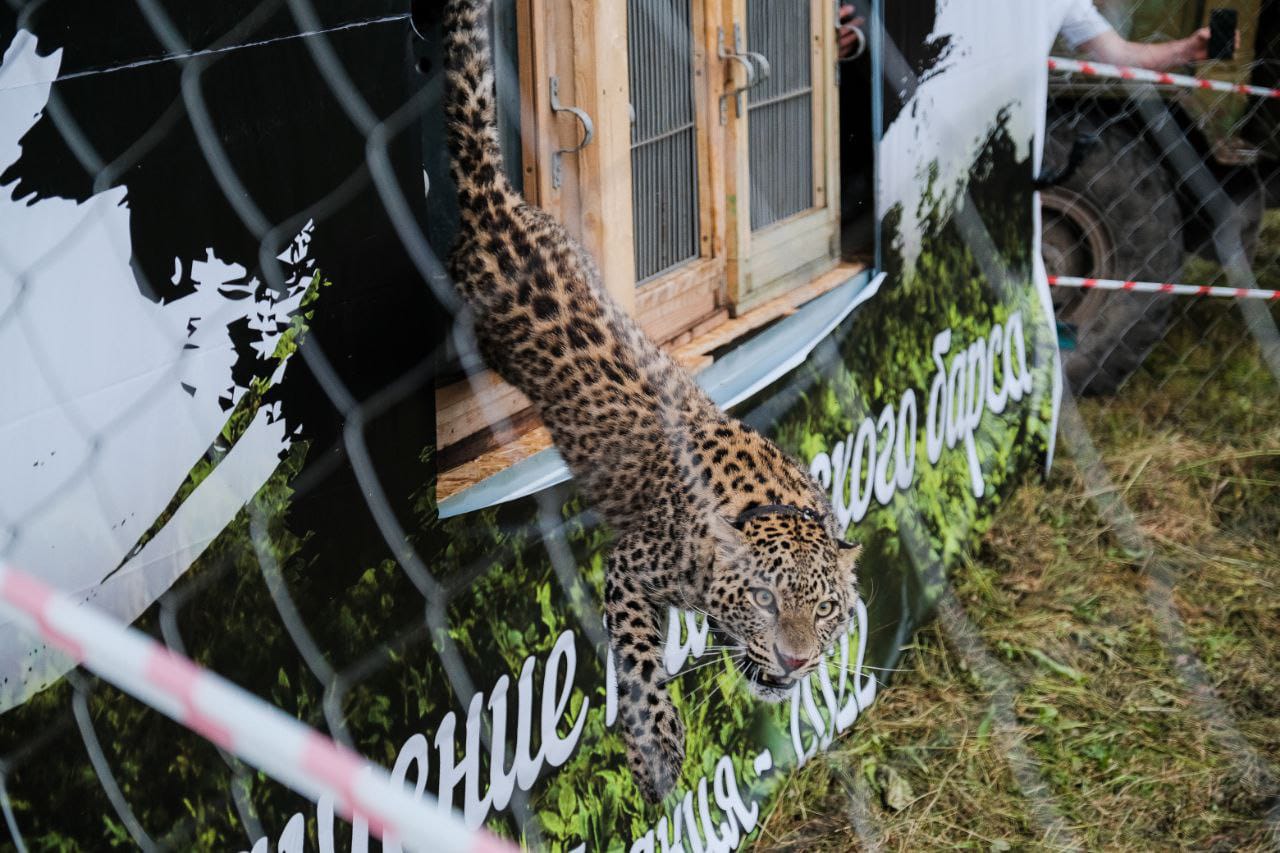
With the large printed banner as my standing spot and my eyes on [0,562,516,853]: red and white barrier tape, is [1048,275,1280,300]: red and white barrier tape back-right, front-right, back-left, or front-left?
back-left

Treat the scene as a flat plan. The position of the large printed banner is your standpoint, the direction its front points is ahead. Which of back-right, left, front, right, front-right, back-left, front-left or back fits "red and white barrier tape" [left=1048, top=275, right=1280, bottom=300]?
left

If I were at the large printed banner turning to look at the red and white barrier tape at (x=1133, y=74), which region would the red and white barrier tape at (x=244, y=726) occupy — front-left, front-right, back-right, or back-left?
back-right

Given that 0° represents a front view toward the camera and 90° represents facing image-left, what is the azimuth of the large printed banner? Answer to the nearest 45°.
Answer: approximately 315°

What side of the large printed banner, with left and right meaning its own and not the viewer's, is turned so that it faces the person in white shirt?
left

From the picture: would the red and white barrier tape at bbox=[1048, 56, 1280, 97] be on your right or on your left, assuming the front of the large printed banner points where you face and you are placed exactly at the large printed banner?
on your left

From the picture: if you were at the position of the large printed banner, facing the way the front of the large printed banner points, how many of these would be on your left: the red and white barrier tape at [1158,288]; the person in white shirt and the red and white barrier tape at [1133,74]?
3
